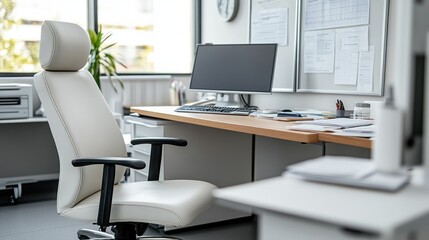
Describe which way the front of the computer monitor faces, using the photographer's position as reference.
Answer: facing the viewer

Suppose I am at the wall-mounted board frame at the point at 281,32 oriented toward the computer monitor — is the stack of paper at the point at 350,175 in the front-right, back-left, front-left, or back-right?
front-left

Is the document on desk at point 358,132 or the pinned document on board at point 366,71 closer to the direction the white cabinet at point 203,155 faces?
the document on desk

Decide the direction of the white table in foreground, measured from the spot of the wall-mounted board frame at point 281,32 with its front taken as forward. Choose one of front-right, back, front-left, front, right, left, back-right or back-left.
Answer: front

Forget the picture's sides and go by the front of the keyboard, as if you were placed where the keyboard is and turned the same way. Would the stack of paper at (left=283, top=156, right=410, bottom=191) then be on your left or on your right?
on your left

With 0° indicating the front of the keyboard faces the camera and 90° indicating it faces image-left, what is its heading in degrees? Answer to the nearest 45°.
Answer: approximately 45°

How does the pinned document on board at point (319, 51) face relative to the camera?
toward the camera

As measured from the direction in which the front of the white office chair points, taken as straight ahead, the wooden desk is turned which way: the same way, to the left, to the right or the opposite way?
to the right

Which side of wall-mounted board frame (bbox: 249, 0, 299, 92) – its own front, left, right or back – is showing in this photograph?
front

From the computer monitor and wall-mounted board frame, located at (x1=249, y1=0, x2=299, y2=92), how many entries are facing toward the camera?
2

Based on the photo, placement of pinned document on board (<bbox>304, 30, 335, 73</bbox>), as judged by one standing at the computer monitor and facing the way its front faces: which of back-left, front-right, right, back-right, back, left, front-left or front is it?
left

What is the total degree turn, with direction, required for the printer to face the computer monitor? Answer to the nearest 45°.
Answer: approximately 45° to its left

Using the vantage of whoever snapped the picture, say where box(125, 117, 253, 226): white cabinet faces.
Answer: facing the viewer and to the left of the viewer

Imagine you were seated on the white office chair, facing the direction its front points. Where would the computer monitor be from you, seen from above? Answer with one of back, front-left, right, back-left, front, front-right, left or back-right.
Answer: left
